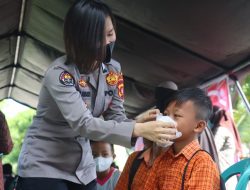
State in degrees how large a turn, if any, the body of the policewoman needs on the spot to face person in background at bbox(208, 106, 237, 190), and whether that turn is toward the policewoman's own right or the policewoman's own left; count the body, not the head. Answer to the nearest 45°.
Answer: approximately 90° to the policewoman's own left

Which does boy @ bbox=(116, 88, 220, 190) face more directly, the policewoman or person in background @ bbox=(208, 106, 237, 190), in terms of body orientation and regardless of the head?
the policewoman

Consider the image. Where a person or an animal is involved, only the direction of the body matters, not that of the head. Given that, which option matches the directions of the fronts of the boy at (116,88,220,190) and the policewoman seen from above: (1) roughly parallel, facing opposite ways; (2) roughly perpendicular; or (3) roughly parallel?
roughly perpendicular

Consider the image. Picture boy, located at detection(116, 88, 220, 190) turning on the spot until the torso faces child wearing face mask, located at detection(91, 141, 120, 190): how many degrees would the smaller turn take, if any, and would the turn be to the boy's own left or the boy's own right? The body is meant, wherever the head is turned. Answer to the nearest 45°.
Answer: approximately 90° to the boy's own right

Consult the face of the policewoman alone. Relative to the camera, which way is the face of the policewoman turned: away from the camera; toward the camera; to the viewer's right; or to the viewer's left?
to the viewer's right

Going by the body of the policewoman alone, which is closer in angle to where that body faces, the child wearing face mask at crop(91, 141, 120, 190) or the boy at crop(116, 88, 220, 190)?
the boy
